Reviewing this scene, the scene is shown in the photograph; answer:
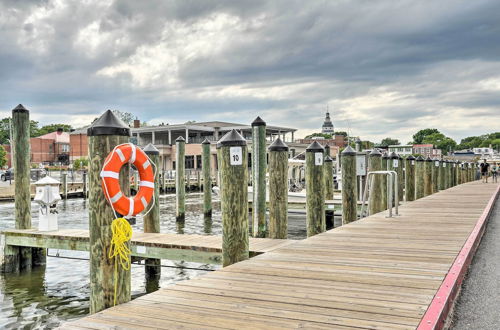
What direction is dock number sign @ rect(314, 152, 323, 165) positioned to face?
toward the camera

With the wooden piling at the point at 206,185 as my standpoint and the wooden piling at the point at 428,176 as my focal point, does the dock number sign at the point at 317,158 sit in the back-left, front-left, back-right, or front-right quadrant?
front-right

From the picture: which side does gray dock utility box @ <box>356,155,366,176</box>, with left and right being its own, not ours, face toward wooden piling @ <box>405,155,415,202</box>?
back

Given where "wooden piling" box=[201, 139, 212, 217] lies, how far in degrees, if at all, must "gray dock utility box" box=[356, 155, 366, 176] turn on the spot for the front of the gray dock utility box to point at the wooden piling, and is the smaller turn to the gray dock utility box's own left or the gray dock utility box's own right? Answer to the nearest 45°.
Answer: approximately 135° to the gray dock utility box's own right

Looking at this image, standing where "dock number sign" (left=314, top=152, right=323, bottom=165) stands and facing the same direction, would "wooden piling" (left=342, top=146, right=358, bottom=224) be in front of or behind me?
behind

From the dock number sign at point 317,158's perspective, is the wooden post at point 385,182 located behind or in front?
behind

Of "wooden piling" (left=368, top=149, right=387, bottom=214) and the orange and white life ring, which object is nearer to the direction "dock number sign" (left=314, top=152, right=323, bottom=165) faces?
the orange and white life ring

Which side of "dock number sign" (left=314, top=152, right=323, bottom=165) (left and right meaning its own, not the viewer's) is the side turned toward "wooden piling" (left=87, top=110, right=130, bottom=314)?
front

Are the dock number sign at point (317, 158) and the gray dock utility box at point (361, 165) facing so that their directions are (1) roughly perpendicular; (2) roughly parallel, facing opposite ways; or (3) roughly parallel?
roughly parallel

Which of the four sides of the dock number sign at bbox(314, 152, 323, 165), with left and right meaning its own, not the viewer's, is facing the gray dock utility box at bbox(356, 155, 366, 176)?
back

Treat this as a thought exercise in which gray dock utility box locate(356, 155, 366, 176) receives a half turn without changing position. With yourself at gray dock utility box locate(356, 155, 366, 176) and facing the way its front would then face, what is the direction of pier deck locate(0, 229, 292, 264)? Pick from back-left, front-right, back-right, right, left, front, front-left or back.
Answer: back-left

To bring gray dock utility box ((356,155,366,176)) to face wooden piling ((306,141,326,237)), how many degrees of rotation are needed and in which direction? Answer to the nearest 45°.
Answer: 0° — it already faces it

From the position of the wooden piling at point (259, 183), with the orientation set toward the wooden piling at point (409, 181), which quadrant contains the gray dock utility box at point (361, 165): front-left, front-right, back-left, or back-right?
front-right

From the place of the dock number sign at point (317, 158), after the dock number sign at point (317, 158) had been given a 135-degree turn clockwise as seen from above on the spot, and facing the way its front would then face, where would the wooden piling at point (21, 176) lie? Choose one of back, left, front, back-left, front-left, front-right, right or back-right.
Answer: front-left

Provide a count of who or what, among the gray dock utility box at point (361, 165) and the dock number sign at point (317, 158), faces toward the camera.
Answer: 2

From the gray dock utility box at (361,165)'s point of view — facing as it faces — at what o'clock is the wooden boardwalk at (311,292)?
The wooden boardwalk is roughly at 12 o'clock from the gray dock utility box.

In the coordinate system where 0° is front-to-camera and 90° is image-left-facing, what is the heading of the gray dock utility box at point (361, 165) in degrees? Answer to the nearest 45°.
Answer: approximately 0°
